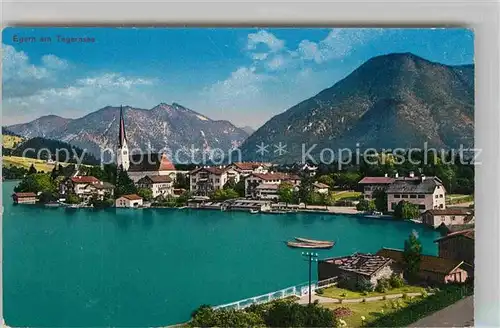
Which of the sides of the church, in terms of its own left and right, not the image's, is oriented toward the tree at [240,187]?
back

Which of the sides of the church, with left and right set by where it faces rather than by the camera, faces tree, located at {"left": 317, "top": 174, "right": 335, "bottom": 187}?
back

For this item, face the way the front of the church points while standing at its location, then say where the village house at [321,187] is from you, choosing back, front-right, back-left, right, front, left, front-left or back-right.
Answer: back

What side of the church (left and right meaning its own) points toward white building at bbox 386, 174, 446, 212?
back

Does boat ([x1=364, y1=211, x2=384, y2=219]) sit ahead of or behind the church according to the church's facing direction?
behind

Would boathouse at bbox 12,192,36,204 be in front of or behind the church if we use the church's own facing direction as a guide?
in front

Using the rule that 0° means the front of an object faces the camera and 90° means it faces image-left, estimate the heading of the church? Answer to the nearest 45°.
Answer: approximately 90°

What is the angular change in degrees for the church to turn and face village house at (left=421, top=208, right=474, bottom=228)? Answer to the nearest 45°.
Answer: approximately 180°
